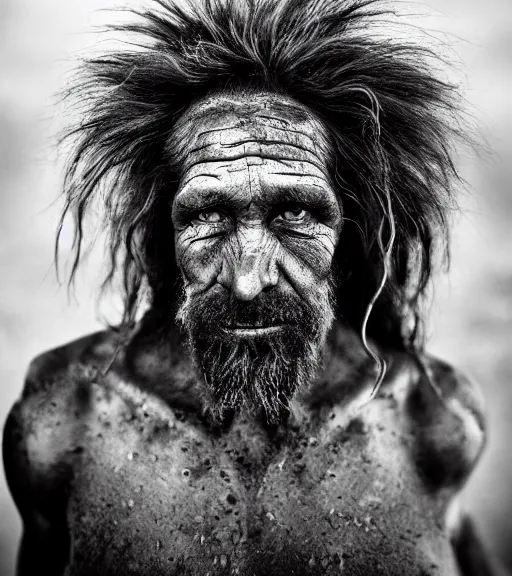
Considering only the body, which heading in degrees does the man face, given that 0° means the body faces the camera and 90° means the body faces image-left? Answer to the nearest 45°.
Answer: approximately 0°
